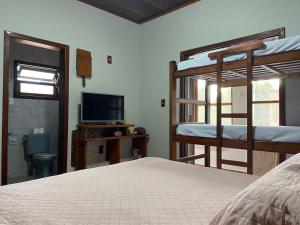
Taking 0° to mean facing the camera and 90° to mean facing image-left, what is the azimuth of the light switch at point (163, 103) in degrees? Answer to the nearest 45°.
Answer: approximately 45°
